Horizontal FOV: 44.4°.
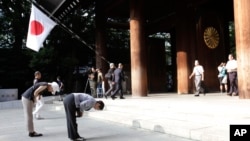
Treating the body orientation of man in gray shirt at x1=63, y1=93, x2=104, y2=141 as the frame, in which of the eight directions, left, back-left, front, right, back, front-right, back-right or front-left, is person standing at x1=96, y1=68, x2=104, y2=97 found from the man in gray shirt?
left

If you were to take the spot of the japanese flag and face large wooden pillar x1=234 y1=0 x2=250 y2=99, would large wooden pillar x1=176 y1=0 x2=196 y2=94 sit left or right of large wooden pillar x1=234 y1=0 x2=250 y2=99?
left

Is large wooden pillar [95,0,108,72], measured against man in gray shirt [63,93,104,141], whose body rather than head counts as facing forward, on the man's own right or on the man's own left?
on the man's own left

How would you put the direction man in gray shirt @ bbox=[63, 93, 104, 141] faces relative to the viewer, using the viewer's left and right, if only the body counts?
facing to the right of the viewer

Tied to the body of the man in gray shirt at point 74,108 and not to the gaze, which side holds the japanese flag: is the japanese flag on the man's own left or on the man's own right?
on the man's own left

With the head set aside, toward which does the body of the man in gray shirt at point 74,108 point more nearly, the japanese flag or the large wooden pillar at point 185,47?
the large wooden pillar

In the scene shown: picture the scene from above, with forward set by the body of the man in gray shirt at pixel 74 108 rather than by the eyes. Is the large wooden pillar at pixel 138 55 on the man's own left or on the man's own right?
on the man's own left

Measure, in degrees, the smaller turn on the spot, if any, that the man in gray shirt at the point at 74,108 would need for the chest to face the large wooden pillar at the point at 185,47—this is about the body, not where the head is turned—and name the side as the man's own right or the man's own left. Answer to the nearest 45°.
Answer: approximately 45° to the man's own left
